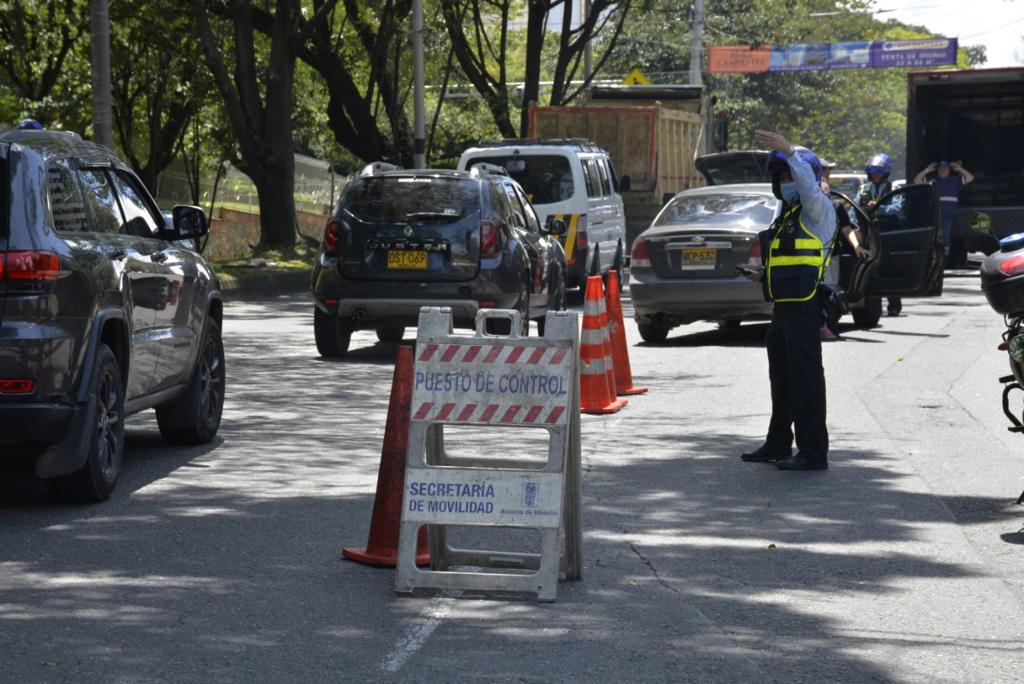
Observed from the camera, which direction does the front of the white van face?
facing away from the viewer

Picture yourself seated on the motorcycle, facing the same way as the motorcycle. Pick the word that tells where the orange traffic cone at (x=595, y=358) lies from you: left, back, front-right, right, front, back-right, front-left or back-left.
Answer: front-left

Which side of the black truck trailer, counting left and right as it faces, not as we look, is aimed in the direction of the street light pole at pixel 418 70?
left

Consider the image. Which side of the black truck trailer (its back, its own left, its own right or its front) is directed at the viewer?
back

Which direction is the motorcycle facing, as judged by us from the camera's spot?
facing away from the viewer

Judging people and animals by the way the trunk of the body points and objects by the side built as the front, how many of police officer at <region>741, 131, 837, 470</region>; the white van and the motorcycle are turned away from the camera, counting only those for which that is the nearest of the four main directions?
2

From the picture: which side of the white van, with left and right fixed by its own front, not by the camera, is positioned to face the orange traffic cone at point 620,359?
back

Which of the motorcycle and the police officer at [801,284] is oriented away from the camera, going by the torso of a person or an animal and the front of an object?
the motorcycle

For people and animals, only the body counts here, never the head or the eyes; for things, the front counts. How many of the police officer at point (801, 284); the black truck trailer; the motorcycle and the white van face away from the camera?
3

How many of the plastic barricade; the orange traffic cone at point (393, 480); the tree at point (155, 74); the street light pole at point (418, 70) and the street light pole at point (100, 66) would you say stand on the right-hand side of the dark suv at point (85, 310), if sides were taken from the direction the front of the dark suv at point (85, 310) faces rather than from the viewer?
2

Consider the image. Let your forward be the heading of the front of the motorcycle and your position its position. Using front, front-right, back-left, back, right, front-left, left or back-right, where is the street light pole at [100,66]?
front-left

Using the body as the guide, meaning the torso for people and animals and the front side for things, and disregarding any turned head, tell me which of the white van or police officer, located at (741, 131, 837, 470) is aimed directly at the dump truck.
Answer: the white van
